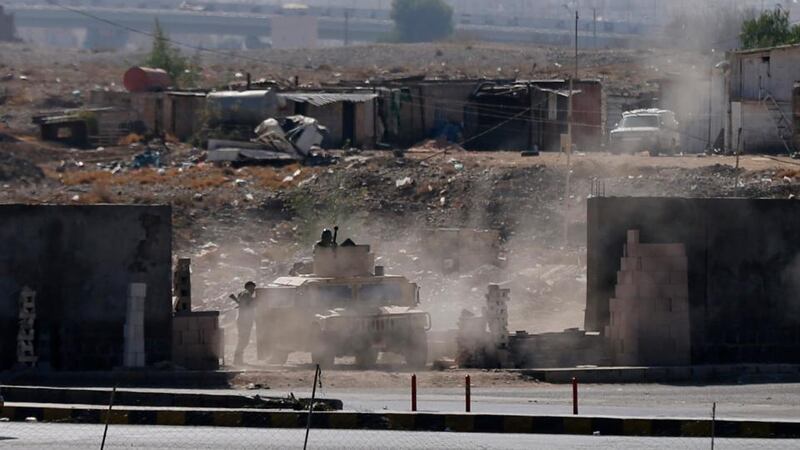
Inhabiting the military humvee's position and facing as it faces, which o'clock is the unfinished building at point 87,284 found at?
The unfinished building is roughly at 4 o'clock from the military humvee.

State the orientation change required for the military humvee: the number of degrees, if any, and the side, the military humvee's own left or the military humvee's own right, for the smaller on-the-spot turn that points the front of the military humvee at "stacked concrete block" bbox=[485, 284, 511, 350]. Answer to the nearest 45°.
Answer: approximately 45° to the military humvee's own left

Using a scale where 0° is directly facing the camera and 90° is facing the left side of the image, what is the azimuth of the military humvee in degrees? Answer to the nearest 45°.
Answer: approximately 315°

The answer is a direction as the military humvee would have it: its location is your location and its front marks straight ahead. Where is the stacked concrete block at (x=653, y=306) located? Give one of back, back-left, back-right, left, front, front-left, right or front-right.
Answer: front-left

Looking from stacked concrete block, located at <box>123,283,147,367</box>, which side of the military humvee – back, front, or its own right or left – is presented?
right

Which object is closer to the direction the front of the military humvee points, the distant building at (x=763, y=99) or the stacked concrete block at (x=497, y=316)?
the stacked concrete block

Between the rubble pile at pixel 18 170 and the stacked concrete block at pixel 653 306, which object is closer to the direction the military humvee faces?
the stacked concrete block

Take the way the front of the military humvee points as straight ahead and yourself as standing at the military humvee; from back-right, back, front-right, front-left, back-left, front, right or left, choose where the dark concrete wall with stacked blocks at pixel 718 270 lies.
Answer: front-left

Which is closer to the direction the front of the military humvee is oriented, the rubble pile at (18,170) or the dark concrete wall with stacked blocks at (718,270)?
the dark concrete wall with stacked blocks
